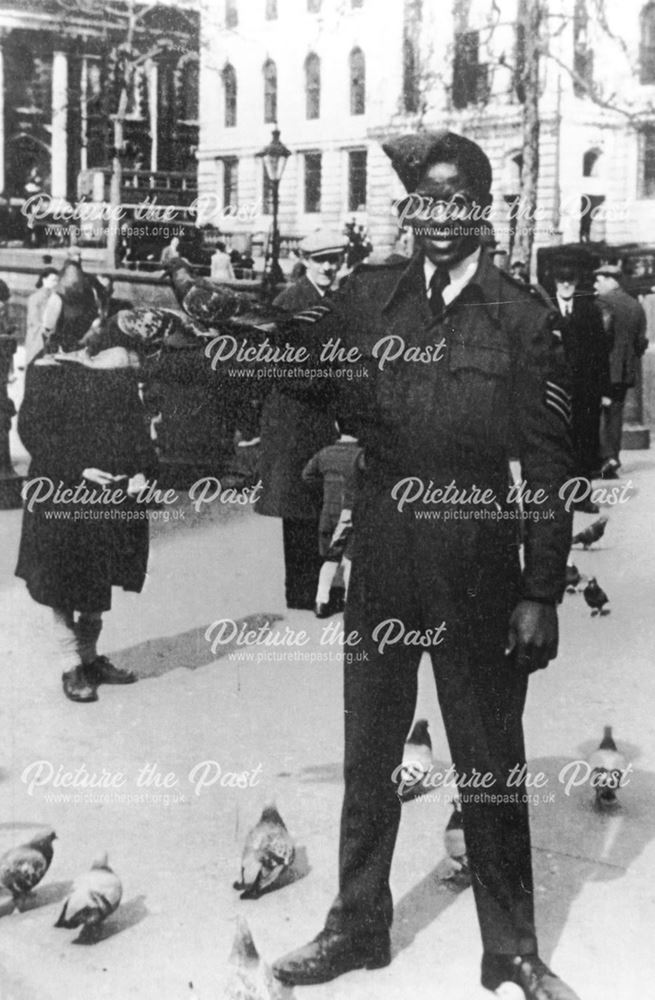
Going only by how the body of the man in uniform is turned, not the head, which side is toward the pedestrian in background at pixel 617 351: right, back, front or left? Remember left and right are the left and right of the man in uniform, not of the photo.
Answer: back

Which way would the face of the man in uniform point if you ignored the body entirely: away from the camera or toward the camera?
toward the camera

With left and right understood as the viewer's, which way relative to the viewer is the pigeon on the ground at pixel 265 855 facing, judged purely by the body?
facing away from the viewer and to the right of the viewer

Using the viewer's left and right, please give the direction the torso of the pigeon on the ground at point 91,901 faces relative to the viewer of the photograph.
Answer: facing away from the viewer and to the right of the viewer

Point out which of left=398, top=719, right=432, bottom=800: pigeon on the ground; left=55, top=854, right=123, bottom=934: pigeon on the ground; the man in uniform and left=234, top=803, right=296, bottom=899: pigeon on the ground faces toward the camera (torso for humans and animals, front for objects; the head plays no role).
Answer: the man in uniform
